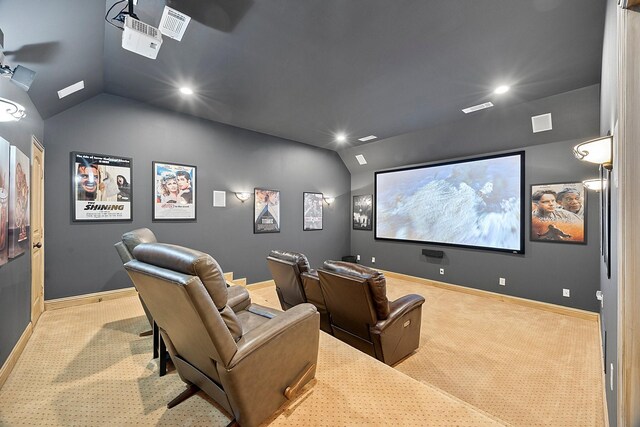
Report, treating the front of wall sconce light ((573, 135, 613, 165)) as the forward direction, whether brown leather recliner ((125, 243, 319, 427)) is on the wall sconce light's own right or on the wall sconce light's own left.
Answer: on the wall sconce light's own left

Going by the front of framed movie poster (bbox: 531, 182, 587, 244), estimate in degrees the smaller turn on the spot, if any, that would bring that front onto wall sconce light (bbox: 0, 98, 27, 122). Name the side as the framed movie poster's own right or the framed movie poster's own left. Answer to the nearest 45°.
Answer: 0° — it already faces it

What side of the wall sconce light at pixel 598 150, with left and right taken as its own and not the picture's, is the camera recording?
left

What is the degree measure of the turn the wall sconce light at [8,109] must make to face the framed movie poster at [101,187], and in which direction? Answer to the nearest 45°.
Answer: approximately 90° to its left

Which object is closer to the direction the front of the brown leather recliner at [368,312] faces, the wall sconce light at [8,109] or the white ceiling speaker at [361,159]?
the white ceiling speaker

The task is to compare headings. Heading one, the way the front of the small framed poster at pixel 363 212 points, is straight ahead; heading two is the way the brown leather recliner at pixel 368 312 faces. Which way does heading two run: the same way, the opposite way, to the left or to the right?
the opposite way

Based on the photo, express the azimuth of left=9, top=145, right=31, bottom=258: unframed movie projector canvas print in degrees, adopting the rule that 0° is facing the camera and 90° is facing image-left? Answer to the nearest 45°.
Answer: approximately 270°

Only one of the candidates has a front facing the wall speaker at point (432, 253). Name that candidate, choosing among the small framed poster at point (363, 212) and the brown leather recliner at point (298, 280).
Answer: the brown leather recliner

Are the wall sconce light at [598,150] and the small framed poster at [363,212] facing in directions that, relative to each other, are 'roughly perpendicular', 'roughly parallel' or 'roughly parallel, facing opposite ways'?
roughly perpendicular

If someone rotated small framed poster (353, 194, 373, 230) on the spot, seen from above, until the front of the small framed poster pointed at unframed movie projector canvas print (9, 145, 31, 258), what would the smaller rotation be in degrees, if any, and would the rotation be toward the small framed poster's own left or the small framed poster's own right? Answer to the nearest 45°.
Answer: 0° — it already faces it

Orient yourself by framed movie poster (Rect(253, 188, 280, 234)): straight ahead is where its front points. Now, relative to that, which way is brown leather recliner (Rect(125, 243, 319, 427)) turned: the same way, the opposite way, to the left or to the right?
to the left

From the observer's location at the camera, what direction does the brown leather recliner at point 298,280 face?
facing away from the viewer and to the right of the viewer

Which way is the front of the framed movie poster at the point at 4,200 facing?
to the viewer's right

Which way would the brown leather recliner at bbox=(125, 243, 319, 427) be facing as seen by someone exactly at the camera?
facing away from the viewer and to the right of the viewer
